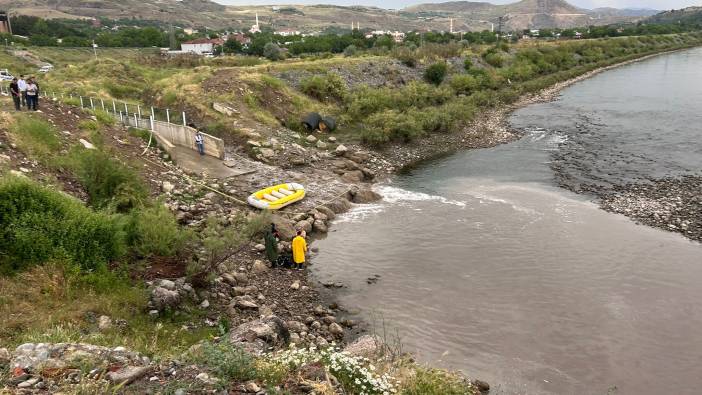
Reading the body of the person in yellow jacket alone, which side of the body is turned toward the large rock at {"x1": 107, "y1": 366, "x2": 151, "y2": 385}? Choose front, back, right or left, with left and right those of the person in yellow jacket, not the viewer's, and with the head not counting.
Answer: back

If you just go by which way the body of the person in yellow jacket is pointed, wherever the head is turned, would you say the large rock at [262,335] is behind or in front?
behind

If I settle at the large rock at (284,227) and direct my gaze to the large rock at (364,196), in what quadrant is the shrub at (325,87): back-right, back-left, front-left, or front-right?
front-left

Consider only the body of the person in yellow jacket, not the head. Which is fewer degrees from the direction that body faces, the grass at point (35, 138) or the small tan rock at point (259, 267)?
the grass

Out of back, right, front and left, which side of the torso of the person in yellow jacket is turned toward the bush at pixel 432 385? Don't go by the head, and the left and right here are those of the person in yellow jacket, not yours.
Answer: back

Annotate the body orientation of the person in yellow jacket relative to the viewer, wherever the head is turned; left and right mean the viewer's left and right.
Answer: facing away from the viewer

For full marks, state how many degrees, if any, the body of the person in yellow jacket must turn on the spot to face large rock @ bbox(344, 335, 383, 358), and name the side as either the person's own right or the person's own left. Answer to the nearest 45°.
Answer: approximately 180°

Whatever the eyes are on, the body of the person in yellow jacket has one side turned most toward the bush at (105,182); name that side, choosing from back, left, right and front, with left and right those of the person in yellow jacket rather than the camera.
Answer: left

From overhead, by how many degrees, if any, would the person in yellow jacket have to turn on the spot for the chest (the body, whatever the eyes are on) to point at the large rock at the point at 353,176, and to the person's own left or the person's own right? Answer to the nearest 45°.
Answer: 0° — they already face it

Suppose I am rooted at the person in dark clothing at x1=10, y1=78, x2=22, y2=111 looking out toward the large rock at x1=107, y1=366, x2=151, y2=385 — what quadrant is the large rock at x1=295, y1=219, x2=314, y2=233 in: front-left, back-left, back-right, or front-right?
front-left

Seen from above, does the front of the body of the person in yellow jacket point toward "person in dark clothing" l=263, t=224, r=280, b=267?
no

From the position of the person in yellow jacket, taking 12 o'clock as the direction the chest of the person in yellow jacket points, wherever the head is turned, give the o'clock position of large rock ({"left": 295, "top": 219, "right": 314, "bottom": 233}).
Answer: The large rock is roughly at 12 o'clock from the person in yellow jacket.

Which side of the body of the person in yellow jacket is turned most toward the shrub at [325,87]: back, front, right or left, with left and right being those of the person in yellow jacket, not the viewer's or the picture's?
front

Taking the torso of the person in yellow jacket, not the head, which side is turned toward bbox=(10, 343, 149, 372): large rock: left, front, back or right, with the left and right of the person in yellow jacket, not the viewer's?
back

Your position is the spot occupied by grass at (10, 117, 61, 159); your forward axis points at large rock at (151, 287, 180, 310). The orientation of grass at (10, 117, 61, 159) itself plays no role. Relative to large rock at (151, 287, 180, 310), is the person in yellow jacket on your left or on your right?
left
